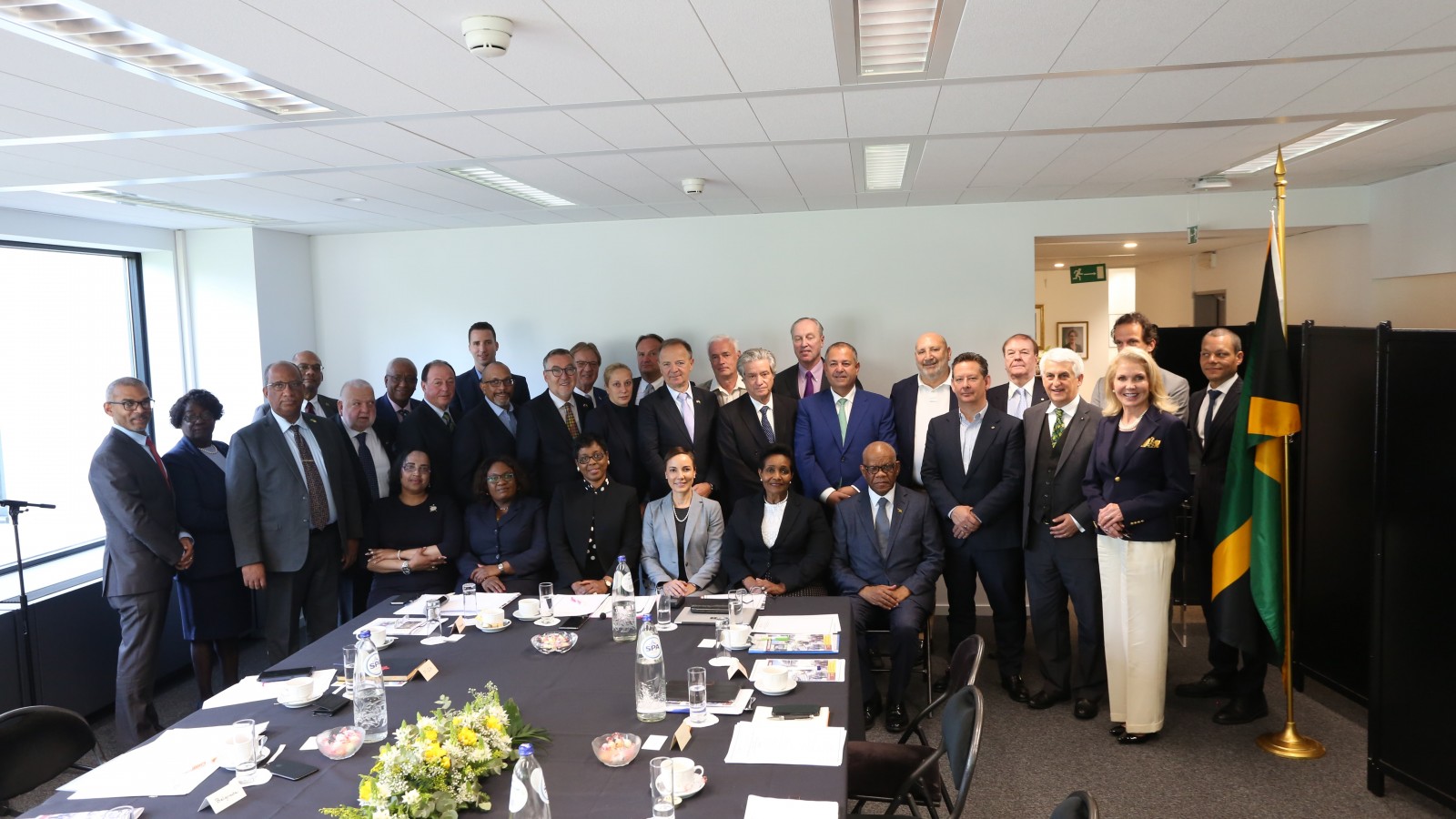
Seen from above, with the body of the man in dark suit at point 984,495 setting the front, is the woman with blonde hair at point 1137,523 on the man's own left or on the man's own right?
on the man's own left

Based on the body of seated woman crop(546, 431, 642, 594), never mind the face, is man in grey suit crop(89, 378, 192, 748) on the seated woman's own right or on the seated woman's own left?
on the seated woman's own right

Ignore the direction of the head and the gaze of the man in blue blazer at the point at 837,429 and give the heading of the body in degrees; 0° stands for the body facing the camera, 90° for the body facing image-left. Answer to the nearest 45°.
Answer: approximately 0°

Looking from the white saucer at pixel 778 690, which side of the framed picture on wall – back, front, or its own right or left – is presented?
front

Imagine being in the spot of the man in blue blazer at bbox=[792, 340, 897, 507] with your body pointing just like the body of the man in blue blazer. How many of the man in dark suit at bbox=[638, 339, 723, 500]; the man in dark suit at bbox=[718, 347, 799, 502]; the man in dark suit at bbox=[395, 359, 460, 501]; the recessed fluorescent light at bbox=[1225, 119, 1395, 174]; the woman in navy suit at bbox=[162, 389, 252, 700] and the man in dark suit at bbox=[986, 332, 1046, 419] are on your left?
2

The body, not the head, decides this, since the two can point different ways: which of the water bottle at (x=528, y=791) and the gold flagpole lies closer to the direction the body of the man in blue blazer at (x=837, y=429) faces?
the water bottle

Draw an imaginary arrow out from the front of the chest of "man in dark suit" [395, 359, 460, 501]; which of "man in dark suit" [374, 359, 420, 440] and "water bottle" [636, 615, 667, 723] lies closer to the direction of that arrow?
the water bottle
